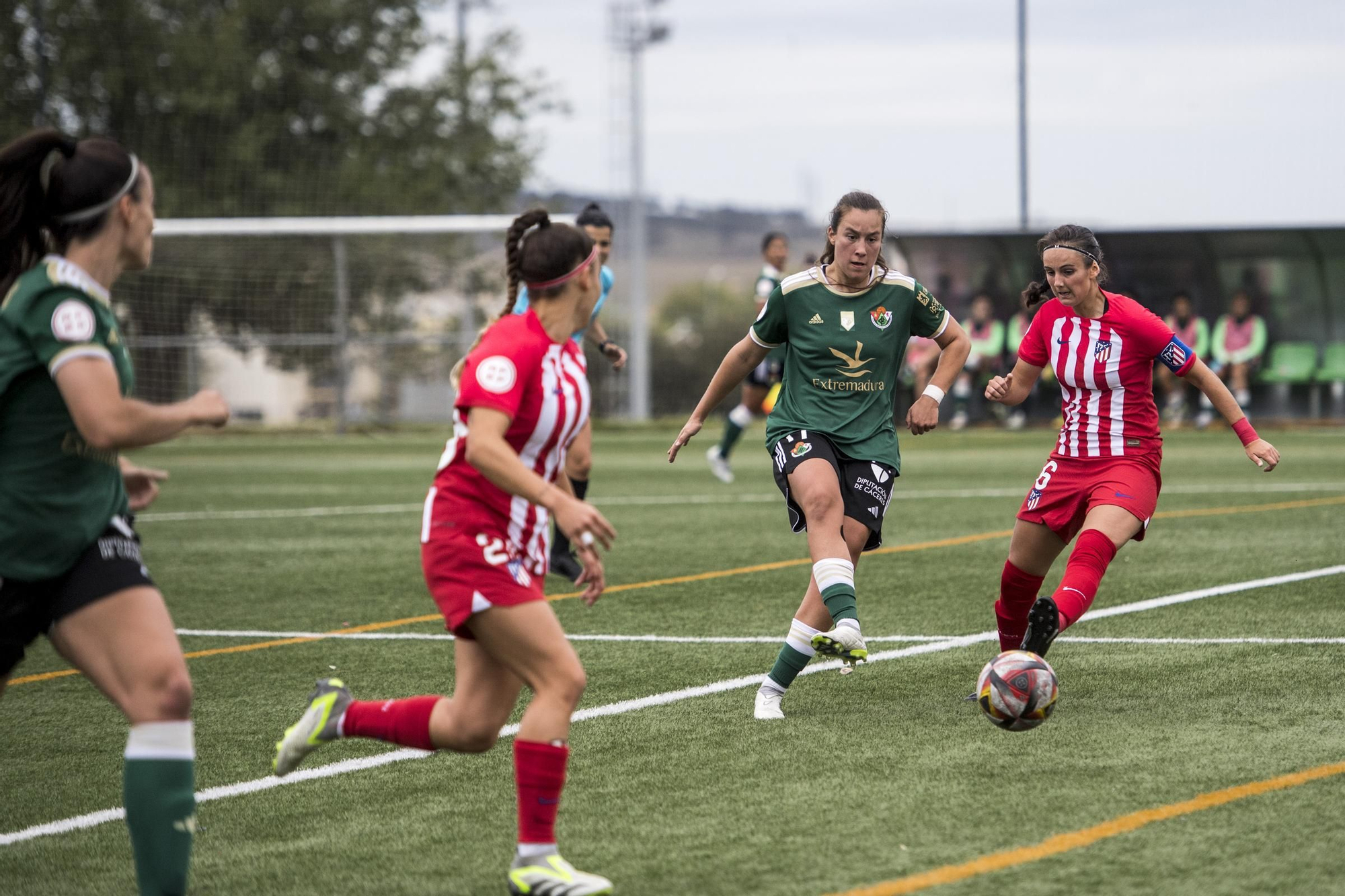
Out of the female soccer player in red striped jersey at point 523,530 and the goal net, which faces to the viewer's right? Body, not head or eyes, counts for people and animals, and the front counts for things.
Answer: the female soccer player in red striped jersey

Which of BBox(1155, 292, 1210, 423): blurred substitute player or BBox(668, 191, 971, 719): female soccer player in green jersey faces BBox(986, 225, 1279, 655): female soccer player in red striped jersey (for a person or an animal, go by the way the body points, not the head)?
the blurred substitute player

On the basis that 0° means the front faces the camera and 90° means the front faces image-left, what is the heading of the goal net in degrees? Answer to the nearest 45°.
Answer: approximately 0°

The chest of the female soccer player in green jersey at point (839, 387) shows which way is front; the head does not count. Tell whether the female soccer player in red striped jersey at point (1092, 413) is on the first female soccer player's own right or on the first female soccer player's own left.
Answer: on the first female soccer player's own left

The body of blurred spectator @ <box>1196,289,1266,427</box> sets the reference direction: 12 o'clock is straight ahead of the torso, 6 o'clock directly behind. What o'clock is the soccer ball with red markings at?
The soccer ball with red markings is roughly at 12 o'clock from the blurred spectator.

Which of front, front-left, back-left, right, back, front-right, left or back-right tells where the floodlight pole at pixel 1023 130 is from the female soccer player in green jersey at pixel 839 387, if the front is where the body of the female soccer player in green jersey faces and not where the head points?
back

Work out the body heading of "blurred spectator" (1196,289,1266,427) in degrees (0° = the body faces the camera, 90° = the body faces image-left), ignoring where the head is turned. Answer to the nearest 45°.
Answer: approximately 0°

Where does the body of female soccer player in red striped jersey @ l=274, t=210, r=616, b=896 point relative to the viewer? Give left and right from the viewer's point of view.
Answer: facing to the right of the viewer
